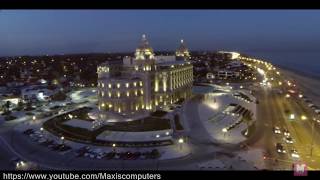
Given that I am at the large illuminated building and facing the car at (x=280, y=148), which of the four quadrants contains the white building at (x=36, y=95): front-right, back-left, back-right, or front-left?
back-right

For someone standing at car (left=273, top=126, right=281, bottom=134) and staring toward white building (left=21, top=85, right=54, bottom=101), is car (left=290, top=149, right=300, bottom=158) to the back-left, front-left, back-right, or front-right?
back-left
